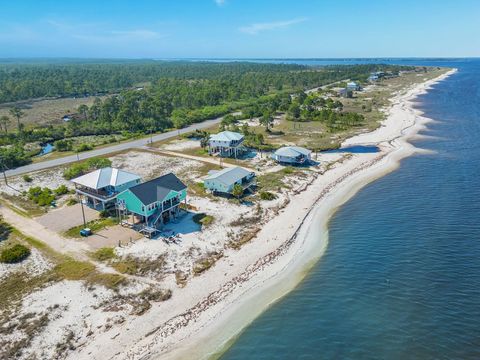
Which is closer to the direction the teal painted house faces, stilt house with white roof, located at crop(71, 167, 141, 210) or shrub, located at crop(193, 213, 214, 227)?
the shrub

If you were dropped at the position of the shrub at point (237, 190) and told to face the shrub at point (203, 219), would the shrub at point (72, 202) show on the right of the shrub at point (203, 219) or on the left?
right

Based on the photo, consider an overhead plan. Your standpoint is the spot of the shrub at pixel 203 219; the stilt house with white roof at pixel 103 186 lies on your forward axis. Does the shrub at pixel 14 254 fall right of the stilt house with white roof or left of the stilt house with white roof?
left

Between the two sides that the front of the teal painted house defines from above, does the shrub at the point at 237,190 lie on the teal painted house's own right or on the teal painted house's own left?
on the teal painted house's own left

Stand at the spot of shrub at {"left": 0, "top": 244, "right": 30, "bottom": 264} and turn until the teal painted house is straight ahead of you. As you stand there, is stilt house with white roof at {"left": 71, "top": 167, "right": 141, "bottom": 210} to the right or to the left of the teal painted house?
left

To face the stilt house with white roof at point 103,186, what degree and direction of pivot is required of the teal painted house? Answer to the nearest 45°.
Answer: approximately 180°

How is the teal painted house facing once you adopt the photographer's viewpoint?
facing the viewer and to the right of the viewer

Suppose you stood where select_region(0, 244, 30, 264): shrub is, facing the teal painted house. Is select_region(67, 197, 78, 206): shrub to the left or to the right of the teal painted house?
left
